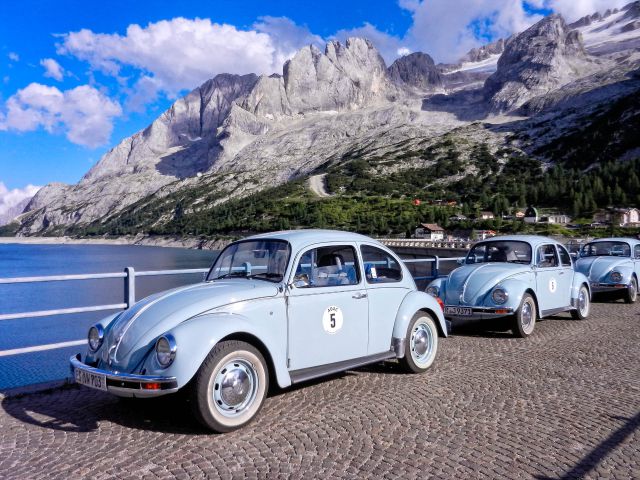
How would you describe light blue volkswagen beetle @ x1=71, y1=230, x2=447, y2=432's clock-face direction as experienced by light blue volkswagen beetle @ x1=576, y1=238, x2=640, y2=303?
light blue volkswagen beetle @ x1=71, y1=230, x2=447, y2=432 is roughly at 11 o'clock from light blue volkswagen beetle @ x1=576, y1=238, x2=640, y2=303.

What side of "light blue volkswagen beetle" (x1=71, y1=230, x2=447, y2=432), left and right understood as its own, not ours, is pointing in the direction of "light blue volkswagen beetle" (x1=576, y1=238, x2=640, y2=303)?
back

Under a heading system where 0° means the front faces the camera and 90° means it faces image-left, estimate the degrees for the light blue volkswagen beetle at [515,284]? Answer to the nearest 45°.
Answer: approximately 45°

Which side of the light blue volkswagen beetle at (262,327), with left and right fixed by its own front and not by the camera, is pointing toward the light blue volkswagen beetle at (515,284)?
back

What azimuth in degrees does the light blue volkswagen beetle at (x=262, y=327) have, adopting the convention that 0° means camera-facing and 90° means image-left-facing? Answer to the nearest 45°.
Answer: approximately 45°

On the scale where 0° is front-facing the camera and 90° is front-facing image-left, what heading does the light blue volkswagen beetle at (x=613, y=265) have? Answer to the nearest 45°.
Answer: approximately 45°
